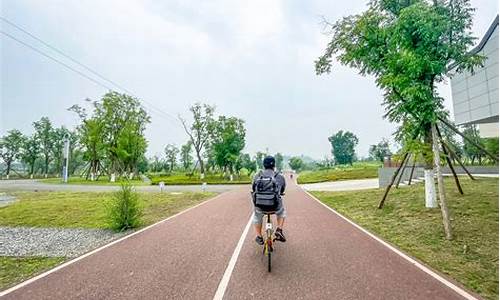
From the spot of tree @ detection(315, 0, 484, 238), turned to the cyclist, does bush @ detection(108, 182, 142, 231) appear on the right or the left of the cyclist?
right

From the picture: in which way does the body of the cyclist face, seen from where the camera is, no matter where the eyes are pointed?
away from the camera

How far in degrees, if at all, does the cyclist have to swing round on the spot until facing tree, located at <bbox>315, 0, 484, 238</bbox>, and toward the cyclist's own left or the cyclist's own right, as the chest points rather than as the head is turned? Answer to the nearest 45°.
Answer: approximately 45° to the cyclist's own right

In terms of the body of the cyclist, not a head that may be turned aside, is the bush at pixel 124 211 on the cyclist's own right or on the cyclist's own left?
on the cyclist's own left

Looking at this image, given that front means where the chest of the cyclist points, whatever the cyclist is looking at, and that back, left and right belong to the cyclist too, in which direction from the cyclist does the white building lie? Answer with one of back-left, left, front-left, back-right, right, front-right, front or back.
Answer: front-right

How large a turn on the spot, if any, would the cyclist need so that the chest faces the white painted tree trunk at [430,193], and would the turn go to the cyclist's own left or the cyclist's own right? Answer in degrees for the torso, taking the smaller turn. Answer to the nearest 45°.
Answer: approximately 45° to the cyclist's own right

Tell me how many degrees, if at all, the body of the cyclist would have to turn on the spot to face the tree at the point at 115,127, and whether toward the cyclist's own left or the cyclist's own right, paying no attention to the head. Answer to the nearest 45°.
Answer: approximately 45° to the cyclist's own left
